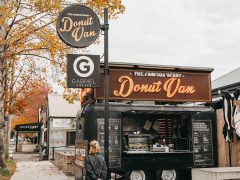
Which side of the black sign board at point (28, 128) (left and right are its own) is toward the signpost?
front

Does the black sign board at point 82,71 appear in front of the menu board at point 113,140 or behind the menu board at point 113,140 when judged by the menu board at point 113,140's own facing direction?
in front

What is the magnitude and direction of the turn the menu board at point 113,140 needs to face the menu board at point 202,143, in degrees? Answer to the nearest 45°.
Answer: approximately 90° to its left

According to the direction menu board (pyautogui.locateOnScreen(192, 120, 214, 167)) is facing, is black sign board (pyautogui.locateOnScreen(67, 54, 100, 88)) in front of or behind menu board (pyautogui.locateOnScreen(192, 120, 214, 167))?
in front

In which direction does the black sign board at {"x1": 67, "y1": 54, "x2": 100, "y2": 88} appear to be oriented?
toward the camera

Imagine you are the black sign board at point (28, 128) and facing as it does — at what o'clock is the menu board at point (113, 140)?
The menu board is roughly at 12 o'clock from the black sign board.

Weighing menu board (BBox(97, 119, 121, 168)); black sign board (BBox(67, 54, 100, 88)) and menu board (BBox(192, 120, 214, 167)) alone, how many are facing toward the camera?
3

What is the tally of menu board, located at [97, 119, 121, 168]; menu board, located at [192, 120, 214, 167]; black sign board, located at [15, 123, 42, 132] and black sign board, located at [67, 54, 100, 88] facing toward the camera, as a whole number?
4

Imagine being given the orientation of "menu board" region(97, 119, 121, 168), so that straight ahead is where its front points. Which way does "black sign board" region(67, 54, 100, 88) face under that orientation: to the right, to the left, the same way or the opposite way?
the same way

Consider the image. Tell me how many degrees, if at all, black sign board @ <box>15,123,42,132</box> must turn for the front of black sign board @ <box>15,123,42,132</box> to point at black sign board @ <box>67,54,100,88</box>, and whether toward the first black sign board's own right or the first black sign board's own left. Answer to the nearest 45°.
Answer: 0° — it already faces it

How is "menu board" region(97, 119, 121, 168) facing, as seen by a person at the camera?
facing the viewer
